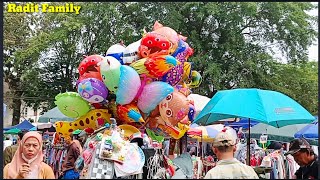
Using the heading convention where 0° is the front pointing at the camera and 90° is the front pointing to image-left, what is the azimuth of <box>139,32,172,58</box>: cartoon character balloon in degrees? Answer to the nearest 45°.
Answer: approximately 0°

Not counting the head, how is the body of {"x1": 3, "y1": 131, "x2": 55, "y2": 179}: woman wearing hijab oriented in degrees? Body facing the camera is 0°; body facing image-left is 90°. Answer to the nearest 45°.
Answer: approximately 0°

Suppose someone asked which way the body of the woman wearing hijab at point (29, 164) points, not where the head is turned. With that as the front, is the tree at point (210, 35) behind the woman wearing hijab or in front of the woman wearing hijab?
behind

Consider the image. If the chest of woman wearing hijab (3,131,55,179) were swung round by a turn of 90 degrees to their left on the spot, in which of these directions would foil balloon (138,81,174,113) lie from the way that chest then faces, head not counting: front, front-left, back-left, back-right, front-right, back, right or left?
front-left

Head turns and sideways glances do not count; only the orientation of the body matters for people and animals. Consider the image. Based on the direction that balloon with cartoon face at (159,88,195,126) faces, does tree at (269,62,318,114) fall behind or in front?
behind

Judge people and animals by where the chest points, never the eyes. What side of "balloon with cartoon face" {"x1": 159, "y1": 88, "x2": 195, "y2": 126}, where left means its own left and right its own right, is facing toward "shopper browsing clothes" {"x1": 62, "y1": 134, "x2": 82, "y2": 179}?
right

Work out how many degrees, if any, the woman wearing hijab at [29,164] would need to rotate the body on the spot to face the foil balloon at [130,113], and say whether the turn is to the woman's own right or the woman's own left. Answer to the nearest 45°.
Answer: approximately 135° to the woman's own left
